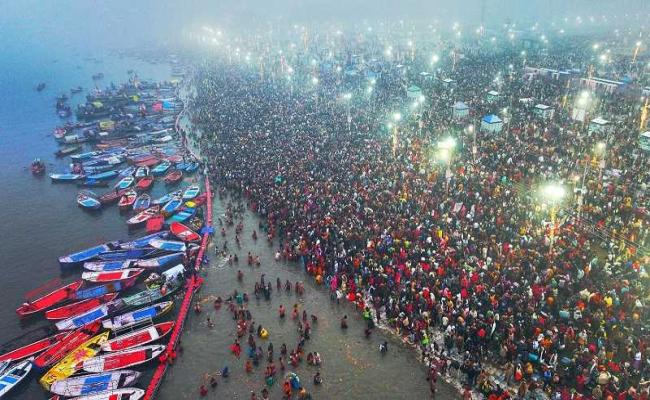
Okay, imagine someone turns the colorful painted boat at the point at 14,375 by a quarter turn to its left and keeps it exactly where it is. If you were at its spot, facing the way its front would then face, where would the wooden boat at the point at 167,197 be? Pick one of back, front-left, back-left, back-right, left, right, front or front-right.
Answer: right

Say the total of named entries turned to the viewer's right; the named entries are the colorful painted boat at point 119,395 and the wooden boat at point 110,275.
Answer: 2

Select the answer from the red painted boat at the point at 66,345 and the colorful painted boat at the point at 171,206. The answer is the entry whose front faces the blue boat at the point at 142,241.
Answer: the red painted boat at the point at 66,345

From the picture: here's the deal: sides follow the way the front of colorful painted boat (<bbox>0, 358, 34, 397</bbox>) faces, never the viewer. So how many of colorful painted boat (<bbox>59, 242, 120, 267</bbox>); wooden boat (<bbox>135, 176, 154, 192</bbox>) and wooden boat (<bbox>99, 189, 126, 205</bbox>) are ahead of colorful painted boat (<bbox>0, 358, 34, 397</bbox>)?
3

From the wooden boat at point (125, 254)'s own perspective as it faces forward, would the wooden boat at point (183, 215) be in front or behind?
in front

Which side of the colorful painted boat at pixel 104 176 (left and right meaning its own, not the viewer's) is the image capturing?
right

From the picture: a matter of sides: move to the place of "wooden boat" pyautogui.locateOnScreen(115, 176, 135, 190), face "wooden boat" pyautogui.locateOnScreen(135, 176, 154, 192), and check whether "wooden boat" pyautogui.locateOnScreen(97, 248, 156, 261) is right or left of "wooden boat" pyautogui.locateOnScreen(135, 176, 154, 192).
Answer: right

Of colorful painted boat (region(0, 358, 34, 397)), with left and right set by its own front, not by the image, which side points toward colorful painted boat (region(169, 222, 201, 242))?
front

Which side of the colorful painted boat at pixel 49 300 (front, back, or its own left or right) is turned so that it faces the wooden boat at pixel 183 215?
front

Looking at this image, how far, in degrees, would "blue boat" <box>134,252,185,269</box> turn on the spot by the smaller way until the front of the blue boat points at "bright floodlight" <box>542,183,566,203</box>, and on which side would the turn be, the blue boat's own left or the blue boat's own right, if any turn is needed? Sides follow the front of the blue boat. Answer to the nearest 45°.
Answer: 0° — it already faces it

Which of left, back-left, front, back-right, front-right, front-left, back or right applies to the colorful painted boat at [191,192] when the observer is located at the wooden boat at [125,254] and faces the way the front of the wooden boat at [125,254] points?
front-left

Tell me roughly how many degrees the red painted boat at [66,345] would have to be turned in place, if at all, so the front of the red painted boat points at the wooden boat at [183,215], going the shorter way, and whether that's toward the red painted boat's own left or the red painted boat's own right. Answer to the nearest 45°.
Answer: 0° — it already faces it

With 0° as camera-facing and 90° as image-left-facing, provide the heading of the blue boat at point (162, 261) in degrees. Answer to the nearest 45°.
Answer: approximately 270°

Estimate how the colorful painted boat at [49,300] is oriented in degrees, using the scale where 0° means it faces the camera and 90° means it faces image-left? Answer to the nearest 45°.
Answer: approximately 225°

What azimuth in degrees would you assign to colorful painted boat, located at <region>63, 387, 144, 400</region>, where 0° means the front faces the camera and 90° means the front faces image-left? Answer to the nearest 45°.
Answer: approximately 270°

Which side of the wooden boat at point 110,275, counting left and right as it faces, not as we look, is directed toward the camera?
right
